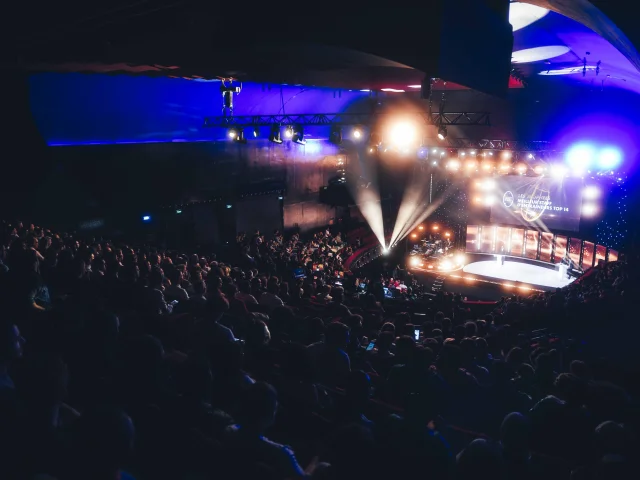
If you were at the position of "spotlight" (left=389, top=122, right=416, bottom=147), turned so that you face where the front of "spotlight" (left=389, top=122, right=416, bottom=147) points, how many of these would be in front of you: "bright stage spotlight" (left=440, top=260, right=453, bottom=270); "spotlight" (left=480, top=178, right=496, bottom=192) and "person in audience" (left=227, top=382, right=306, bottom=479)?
1

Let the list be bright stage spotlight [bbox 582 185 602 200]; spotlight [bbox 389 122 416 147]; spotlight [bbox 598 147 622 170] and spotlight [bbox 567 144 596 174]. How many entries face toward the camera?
4

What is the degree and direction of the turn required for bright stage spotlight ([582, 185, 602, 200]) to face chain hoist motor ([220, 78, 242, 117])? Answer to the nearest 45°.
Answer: approximately 45° to its right

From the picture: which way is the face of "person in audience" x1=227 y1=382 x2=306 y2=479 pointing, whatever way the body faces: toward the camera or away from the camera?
away from the camera

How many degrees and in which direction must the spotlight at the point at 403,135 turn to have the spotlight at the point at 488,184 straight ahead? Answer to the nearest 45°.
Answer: approximately 135° to its left

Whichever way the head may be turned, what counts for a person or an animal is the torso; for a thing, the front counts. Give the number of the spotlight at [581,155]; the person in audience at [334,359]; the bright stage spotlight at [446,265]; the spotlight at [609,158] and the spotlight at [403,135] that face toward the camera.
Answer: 4

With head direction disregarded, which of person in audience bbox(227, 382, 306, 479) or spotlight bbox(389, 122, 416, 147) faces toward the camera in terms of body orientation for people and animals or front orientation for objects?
the spotlight

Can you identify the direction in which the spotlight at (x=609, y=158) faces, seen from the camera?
facing the viewer

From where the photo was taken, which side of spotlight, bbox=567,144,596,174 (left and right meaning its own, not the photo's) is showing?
front

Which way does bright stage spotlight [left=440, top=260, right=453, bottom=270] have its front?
toward the camera

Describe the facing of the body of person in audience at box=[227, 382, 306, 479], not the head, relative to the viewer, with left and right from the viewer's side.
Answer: facing away from the viewer and to the right of the viewer
